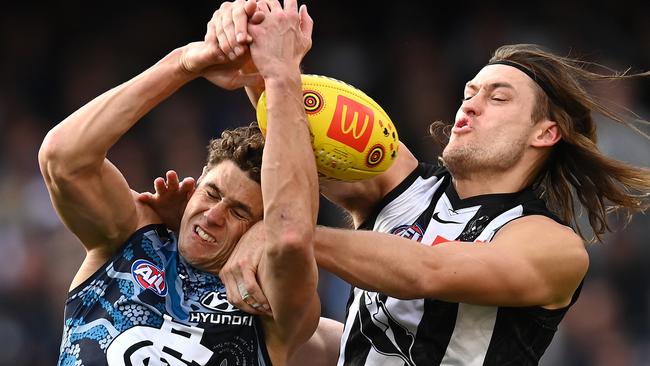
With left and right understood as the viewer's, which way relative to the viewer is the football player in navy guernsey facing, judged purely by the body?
facing the viewer

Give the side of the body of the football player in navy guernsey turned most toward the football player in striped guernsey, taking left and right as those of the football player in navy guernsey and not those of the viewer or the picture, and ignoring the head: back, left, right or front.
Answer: left

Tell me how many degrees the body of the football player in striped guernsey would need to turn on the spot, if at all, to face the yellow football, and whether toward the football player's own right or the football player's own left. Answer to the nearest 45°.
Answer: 0° — they already face it

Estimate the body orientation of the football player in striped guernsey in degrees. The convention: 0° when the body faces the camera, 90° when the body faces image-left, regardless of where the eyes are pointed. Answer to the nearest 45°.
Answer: approximately 45°

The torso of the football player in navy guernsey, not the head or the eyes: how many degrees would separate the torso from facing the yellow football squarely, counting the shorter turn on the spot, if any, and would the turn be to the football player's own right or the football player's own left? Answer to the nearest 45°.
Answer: approximately 90° to the football player's own left

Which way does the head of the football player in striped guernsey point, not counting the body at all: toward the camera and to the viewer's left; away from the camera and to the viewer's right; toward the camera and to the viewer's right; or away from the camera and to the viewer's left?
toward the camera and to the viewer's left

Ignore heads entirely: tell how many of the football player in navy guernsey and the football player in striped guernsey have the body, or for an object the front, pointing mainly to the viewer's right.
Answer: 0
